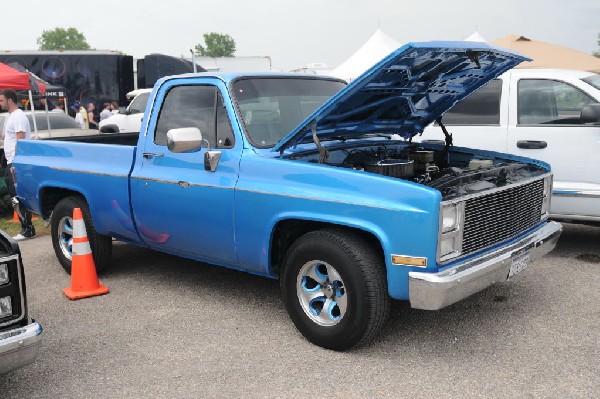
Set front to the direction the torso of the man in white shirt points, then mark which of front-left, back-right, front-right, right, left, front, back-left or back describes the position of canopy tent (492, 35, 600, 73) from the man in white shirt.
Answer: back

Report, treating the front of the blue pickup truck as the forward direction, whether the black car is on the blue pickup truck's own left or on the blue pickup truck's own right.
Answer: on the blue pickup truck's own right

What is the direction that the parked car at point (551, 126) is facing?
to the viewer's right

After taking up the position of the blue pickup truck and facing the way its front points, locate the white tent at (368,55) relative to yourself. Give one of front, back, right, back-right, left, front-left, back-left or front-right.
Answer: back-left

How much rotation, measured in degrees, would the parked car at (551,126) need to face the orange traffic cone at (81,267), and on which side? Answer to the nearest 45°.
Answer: approximately 135° to its right

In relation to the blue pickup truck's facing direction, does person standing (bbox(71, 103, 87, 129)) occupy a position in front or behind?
behind

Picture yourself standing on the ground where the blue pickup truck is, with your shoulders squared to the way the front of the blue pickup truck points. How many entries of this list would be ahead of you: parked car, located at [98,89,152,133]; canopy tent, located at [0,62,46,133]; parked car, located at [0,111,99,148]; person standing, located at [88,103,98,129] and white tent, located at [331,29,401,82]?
0

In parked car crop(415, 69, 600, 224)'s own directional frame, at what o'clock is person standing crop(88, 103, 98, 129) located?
The person standing is roughly at 7 o'clock from the parked car.

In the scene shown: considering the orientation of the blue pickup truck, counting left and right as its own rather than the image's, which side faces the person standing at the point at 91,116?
back

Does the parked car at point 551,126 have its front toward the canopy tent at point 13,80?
no

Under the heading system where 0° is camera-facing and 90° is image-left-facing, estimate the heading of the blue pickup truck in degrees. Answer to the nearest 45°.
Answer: approximately 315°

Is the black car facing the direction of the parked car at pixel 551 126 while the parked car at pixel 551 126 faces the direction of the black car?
no

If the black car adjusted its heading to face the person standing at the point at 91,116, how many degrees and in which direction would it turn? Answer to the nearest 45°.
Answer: approximately 135° to its left

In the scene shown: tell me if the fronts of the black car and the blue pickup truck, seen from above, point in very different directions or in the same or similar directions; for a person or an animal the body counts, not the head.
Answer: same or similar directions

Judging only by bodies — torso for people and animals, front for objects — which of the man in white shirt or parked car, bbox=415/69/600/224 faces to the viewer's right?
the parked car

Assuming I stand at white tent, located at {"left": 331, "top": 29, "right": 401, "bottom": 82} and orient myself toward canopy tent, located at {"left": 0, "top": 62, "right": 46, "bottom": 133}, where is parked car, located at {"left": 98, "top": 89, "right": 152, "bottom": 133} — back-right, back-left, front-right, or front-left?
front-right

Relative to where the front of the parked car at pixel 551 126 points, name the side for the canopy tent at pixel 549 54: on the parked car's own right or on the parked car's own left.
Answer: on the parked car's own left

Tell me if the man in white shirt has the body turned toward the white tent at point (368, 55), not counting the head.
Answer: no

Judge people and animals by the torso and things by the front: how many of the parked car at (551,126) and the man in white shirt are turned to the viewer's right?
1

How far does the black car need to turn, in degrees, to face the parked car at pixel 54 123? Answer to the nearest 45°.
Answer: approximately 135° to its left

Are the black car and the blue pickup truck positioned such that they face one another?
no

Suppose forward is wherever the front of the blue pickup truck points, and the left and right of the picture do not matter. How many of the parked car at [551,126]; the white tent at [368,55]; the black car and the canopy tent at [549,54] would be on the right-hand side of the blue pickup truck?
1

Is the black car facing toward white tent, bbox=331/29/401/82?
no
